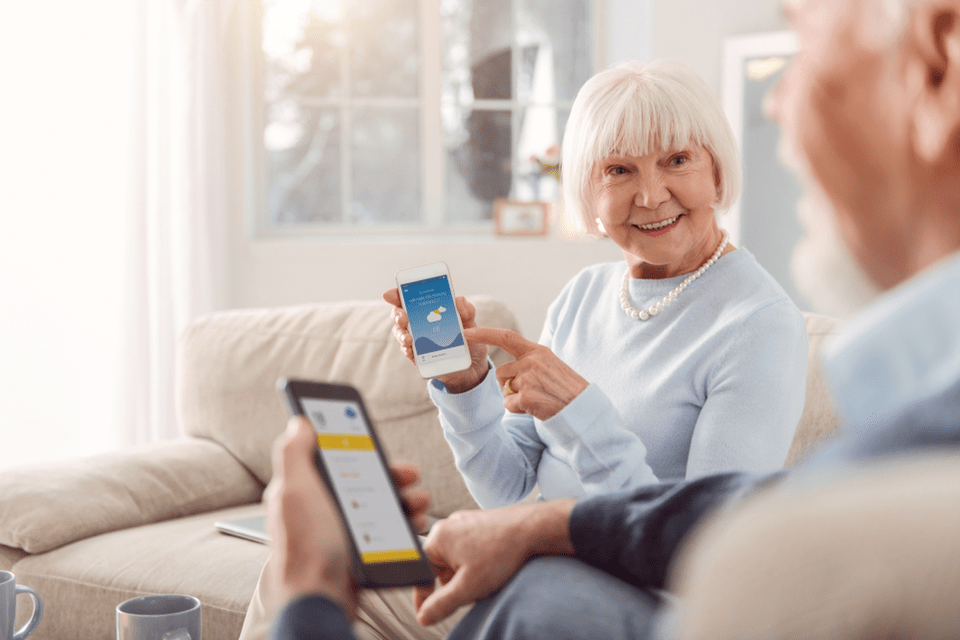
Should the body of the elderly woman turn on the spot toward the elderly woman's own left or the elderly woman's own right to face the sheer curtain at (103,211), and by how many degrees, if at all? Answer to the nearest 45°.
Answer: approximately 90° to the elderly woman's own right

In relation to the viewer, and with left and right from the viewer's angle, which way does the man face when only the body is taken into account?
facing away from the viewer and to the left of the viewer

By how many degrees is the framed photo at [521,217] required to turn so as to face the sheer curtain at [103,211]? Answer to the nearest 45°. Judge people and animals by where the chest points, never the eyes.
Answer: approximately 45° to its right

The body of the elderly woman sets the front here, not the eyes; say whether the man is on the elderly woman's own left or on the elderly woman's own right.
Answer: on the elderly woman's own left

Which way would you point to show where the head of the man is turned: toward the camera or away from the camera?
away from the camera

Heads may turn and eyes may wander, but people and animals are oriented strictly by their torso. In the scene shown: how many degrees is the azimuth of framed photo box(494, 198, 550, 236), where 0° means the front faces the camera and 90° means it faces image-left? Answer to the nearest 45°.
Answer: approximately 0°

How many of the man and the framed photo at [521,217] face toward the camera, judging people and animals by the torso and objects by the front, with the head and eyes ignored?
1

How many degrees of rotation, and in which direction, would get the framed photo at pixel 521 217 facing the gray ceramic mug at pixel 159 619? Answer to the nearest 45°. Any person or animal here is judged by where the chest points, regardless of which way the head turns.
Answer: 0° — it already faces it

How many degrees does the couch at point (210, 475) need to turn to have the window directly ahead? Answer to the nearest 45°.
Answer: approximately 135° to its right

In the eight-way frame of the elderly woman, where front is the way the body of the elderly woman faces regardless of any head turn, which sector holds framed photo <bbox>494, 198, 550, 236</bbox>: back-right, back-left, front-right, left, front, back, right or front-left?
back-right

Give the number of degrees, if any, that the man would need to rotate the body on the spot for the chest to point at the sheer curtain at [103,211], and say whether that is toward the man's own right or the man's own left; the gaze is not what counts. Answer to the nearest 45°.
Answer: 0° — they already face it
